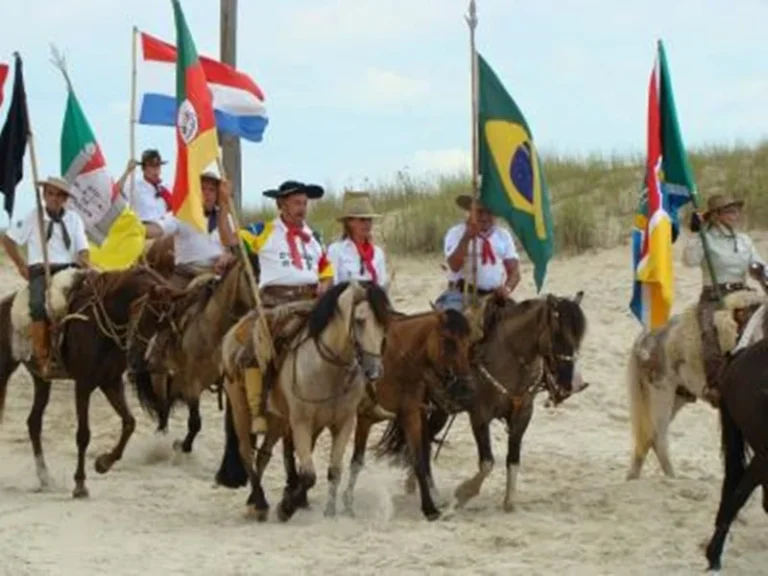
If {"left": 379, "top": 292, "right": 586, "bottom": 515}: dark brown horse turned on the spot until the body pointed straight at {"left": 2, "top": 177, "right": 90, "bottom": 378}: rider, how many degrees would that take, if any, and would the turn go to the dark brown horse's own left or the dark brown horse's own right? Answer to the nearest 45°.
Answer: approximately 135° to the dark brown horse's own right

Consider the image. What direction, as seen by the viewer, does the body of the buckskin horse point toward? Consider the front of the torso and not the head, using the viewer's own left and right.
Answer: facing the viewer and to the right of the viewer

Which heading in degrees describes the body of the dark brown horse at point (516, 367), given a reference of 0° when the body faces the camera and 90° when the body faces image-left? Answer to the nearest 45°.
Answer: approximately 315°

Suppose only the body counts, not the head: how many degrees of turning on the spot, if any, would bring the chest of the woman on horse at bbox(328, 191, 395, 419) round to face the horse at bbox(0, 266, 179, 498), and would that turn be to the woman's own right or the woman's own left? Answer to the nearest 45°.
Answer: approximately 135° to the woman's own right

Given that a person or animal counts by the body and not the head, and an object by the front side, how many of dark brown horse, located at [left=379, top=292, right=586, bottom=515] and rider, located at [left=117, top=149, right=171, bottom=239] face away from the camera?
0

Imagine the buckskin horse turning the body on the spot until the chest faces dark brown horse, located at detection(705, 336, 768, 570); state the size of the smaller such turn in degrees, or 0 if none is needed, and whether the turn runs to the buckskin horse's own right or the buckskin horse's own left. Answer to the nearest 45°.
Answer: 0° — it already faces it

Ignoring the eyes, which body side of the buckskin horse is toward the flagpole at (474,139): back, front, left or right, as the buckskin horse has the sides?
left

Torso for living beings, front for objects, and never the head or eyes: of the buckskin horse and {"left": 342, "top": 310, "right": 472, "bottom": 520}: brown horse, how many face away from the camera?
0

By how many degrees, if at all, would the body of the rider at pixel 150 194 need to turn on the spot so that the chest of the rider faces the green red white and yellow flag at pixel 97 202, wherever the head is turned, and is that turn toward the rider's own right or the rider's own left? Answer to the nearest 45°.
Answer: approximately 90° to the rider's own right
